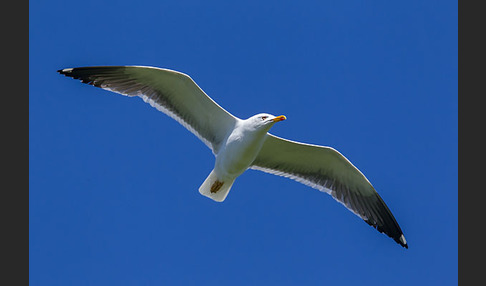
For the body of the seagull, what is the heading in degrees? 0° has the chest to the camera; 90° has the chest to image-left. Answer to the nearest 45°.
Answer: approximately 315°
